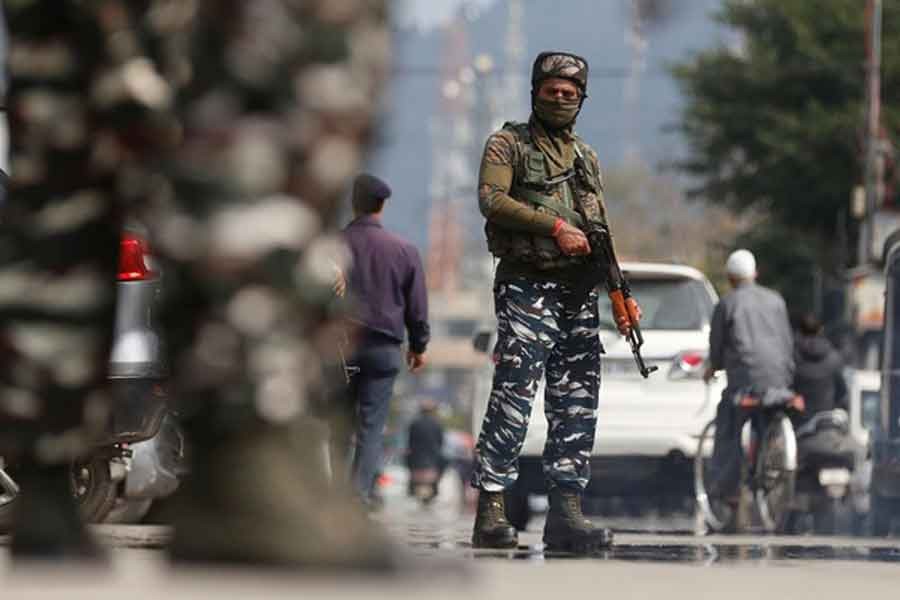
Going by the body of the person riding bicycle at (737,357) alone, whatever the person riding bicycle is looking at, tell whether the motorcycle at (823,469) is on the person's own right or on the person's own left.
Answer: on the person's own right

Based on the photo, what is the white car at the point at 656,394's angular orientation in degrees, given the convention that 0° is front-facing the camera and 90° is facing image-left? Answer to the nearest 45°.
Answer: approximately 180°

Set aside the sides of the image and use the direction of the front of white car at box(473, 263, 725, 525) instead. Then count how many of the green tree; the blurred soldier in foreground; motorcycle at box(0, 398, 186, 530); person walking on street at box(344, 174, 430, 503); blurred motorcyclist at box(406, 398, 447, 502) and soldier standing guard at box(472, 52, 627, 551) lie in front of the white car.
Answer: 2

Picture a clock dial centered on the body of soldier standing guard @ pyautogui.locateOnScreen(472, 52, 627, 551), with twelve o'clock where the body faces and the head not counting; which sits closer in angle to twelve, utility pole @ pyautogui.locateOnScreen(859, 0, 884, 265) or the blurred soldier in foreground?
the blurred soldier in foreground

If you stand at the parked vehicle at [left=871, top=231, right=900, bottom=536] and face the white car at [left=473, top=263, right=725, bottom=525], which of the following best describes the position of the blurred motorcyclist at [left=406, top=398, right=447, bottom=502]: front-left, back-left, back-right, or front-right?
front-right

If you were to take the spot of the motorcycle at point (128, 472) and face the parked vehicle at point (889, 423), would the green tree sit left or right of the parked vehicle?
left

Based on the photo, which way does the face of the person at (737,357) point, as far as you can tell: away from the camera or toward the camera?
away from the camera

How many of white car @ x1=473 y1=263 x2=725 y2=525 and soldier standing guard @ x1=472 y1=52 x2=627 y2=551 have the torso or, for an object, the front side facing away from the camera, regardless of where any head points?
1

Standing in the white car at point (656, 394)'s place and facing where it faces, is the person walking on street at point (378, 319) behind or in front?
behind

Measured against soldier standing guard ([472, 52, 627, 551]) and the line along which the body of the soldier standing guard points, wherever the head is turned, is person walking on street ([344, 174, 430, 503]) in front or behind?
behind

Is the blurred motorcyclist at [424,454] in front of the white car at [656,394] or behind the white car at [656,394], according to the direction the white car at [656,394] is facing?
in front

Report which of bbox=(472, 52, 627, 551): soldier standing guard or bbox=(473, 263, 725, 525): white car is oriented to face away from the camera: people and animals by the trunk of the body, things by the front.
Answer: the white car

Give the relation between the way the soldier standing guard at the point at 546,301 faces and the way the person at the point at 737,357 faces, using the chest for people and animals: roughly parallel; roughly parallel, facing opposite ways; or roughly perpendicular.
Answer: roughly parallel, facing opposite ways

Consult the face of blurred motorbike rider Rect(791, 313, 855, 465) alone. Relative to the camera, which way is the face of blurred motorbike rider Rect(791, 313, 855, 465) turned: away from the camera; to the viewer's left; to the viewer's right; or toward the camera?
away from the camera
